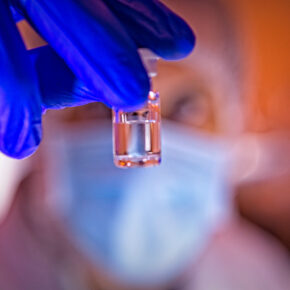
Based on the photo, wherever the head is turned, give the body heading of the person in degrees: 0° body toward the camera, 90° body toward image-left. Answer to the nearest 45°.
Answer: approximately 0°
